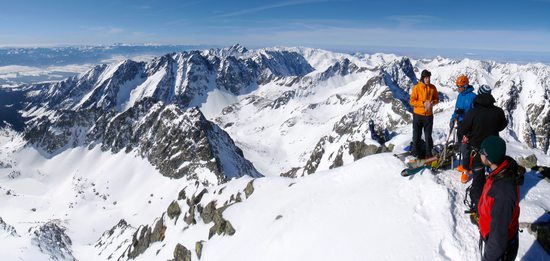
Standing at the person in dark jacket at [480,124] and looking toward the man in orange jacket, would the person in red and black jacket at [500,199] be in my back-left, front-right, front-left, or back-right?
back-left

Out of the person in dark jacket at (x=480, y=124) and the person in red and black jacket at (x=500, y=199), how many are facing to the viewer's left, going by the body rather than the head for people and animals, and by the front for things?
1

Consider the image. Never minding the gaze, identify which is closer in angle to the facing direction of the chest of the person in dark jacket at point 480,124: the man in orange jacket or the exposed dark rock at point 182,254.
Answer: the man in orange jacket

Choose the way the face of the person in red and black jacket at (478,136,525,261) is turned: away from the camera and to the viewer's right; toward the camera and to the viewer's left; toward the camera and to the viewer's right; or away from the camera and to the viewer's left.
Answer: away from the camera and to the viewer's left

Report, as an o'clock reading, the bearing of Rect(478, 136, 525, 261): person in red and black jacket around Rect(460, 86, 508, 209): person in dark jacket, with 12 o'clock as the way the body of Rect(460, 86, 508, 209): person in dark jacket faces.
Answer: Rect(478, 136, 525, 261): person in red and black jacket is roughly at 6 o'clock from Rect(460, 86, 508, 209): person in dark jacket.

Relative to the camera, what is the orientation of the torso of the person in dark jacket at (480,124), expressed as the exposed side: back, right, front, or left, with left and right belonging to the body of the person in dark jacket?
back

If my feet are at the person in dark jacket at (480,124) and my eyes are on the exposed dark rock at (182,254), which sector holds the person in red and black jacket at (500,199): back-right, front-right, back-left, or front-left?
back-left

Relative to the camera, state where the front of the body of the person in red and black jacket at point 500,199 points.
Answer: to the viewer's left
